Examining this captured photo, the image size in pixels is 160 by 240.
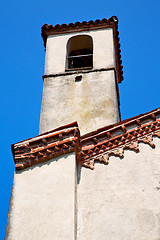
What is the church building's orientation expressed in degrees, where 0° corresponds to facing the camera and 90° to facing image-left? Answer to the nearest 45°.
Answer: approximately 0°
